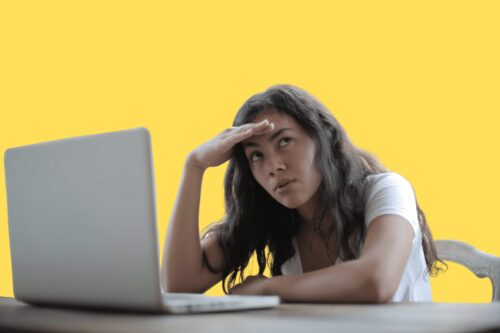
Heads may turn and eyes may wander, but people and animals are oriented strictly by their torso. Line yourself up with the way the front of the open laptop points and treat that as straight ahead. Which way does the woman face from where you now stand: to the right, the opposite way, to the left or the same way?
the opposite way

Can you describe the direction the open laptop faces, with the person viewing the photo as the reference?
facing away from the viewer and to the right of the viewer

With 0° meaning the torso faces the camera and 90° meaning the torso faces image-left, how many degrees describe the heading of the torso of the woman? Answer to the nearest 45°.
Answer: approximately 45°
